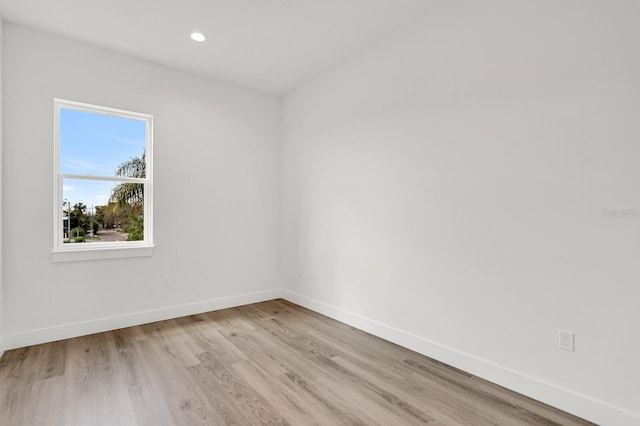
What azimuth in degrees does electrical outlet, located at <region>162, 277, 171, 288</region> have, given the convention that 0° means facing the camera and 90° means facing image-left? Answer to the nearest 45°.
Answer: approximately 0°

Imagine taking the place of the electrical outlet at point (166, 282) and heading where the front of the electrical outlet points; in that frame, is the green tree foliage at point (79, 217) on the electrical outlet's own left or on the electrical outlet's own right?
on the electrical outlet's own right
